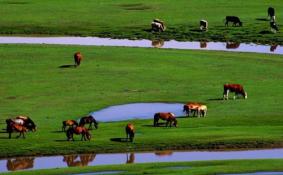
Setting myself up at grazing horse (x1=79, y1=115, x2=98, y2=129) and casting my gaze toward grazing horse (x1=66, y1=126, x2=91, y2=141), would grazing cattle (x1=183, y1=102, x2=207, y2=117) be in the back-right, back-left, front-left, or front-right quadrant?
back-left

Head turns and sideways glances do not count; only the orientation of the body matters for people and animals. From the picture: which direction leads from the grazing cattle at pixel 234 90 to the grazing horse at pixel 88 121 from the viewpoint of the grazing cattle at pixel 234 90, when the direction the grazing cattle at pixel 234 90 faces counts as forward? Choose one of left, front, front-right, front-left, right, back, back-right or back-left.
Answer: back-right
